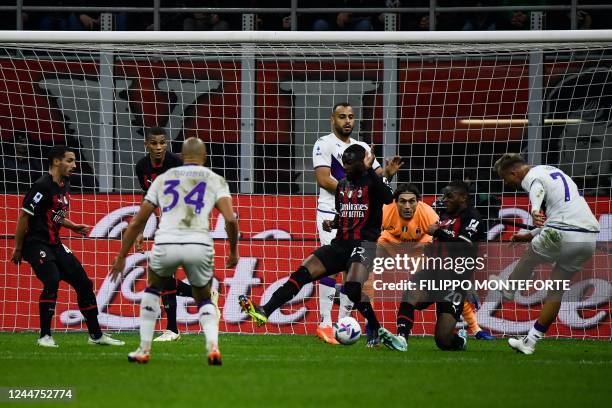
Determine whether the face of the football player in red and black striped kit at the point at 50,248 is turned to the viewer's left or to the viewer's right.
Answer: to the viewer's right

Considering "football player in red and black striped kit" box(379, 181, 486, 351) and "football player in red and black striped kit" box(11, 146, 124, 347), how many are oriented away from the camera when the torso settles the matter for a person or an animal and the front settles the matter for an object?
0

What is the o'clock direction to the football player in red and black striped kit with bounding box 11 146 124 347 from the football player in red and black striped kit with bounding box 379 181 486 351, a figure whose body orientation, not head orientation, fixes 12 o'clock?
the football player in red and black striped kit with bounding box 11 146 124 347 is roughly at 1 o'clock from the football player in red and black striped kit with bounding box 379 181 486 351.

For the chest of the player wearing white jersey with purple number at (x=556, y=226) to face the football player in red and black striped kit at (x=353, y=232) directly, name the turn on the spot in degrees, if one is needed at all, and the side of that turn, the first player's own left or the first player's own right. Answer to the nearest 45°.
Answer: approximately 45° to the first player's own left

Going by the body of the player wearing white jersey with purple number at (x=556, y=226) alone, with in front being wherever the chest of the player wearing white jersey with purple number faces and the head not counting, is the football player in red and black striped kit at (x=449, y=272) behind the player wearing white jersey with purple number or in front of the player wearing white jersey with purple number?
in front

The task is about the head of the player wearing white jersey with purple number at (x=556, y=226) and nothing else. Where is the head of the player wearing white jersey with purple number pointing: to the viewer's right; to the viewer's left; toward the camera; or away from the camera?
to the viewer's left

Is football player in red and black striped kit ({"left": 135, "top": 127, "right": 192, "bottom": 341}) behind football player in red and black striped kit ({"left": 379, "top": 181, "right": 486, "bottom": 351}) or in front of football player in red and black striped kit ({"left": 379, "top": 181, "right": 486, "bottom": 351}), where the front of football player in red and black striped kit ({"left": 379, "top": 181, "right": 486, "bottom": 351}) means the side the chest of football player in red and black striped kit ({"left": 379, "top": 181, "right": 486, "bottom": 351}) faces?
in front

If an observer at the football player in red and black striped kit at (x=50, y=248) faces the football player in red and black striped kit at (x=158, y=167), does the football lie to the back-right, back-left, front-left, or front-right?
front-right

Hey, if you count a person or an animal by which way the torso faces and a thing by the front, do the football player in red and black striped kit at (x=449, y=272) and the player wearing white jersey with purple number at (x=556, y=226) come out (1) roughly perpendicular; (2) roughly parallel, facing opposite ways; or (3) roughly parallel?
roughly perpendicular

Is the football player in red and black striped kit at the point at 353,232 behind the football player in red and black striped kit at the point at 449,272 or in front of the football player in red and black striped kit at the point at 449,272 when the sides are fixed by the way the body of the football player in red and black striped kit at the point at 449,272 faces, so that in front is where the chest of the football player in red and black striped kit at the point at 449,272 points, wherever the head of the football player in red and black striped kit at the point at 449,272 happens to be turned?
in front

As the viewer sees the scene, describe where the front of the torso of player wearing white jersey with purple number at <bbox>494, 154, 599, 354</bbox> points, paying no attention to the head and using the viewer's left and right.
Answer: facing away from the viewer and to the left of the viewer

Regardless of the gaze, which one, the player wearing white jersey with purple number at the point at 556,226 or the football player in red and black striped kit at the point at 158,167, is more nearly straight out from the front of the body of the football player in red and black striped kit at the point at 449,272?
the football player in red and black striped kit

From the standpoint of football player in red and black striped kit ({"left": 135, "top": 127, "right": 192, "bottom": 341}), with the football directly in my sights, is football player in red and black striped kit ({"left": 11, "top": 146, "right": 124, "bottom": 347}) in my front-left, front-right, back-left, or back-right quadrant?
back-right

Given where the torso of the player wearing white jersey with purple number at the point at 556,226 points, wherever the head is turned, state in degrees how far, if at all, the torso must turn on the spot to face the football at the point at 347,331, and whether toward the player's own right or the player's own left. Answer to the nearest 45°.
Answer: approximately 45° to the player's own left

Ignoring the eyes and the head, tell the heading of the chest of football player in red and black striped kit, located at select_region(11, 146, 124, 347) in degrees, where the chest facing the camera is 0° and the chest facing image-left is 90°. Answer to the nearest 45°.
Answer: approximately 315°

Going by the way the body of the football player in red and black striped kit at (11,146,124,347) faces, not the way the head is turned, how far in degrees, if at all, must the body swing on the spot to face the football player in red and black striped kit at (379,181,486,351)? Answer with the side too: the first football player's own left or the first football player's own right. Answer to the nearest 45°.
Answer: approximately 45° to the first football player's own left

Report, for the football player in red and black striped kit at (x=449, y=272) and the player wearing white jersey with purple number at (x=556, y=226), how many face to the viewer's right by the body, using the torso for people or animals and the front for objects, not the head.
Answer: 0
